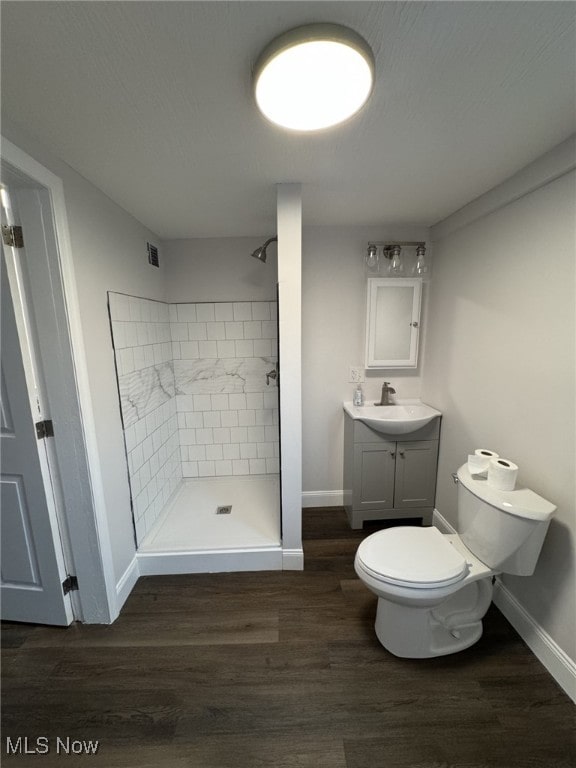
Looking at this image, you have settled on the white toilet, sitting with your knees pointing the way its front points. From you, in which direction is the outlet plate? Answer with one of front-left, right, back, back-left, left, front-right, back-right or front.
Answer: right

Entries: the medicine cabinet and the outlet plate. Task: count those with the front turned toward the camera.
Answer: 2

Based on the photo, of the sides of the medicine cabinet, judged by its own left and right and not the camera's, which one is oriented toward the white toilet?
front

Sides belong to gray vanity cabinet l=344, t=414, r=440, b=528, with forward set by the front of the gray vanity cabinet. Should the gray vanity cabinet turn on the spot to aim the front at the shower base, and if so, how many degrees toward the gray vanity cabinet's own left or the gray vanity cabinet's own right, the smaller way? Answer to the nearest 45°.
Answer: approximately 45° to the gray vanity cabinet's own right

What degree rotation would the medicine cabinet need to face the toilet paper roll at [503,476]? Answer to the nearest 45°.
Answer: approximately 45° to its left

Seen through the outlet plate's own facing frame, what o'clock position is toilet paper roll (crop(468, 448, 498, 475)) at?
The toilet paper roll is roughly at 11 o'clock from the outlet plate.

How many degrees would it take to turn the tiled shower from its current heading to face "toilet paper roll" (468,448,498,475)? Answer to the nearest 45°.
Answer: approximately 45° to its left

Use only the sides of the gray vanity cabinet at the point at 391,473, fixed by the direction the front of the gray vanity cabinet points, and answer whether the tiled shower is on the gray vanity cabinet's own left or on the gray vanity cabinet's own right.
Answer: on the gray vanity cabinet's own right

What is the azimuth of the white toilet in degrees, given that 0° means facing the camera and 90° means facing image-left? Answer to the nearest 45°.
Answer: approximately 45°

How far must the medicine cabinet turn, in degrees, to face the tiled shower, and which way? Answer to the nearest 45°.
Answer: approximately 90° to its right

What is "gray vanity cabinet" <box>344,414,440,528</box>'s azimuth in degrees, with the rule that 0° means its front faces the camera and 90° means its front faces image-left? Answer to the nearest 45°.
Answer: approximately 0°
